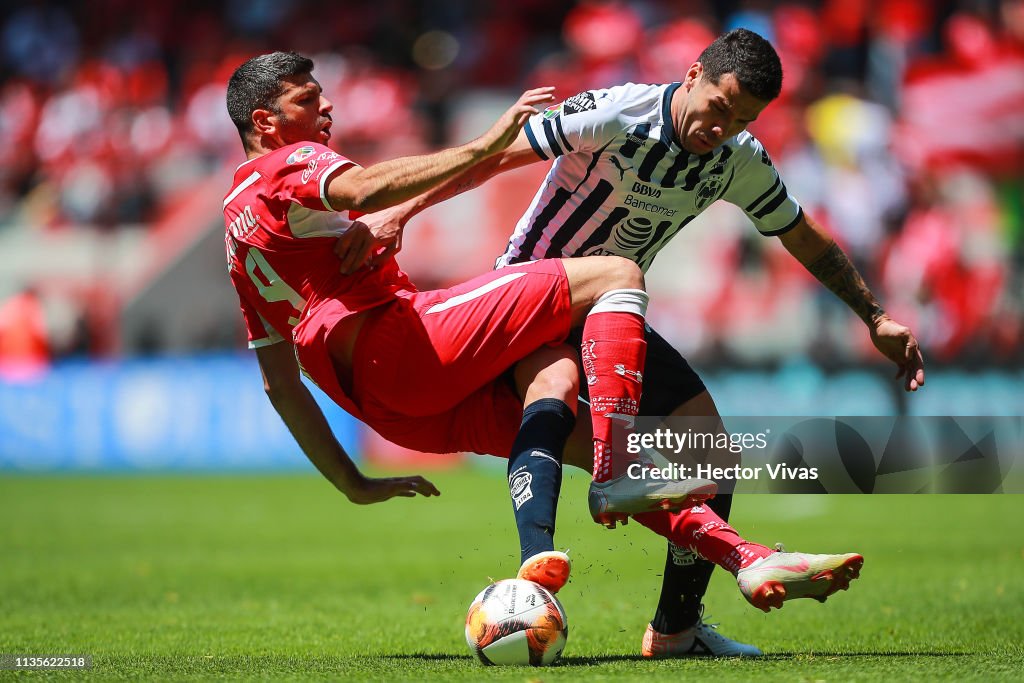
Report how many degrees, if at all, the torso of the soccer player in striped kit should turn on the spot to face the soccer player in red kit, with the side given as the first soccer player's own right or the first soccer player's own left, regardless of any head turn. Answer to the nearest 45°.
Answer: approximately 90° to the first soccer player's own right

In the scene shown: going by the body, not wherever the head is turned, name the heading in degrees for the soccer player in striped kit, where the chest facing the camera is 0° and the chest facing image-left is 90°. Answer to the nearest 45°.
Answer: approximately 315°
